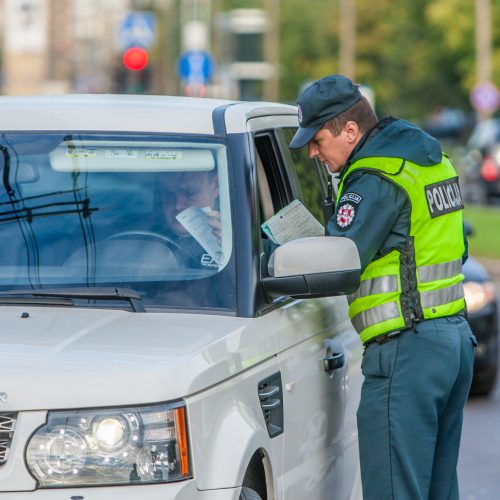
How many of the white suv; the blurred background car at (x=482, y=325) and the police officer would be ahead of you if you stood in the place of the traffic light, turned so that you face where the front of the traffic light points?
3

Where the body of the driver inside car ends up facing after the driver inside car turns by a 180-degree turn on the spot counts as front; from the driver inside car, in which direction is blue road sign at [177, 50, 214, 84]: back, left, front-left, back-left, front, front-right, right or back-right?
front-left

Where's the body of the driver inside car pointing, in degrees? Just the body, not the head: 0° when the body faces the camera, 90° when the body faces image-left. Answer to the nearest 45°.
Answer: approximately 45°

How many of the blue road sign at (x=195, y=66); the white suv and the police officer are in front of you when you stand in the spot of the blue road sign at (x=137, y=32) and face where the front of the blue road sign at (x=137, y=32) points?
2

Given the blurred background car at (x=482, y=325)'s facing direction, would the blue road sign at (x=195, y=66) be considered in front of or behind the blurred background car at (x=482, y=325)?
behind

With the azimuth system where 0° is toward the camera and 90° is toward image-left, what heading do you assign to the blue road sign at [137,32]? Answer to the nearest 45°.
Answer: approximately 0°

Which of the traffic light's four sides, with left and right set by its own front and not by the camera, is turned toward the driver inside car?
front

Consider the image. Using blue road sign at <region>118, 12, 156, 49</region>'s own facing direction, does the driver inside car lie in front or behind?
in front

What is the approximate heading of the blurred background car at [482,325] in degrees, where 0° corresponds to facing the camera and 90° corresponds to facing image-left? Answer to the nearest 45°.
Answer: approximately 0°

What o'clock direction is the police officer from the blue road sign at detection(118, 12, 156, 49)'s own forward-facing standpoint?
The police officer is roughly at 12 o'clock from the blue road sign.

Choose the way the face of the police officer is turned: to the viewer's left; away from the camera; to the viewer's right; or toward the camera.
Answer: to the viewer's left

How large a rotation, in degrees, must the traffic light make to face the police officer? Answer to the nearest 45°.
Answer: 0° — it already faces them
